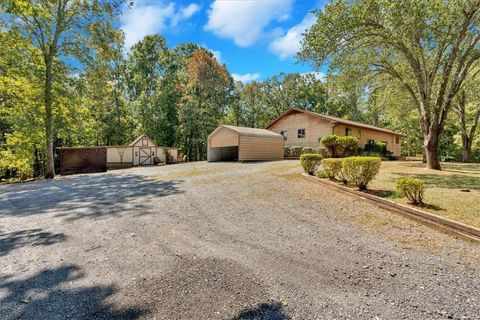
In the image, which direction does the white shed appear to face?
toward the camera

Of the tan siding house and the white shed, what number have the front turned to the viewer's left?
0

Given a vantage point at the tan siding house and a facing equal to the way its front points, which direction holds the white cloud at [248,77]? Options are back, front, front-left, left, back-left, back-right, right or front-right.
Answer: back

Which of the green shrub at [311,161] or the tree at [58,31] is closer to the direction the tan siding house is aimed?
the green shrub

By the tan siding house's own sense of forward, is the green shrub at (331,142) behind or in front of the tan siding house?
in front

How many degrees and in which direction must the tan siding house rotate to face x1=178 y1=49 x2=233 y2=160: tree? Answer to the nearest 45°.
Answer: approximately 135° to its right

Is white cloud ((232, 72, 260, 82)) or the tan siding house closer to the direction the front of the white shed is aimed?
the tan siding house

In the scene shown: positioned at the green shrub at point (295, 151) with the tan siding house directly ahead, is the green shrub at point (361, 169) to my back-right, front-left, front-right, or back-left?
back-right

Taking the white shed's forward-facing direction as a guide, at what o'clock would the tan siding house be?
The tan siding house is roughly at 10 o'clock from the white shed.

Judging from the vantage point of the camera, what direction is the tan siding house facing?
facing the viewer and to the right of the viewer
